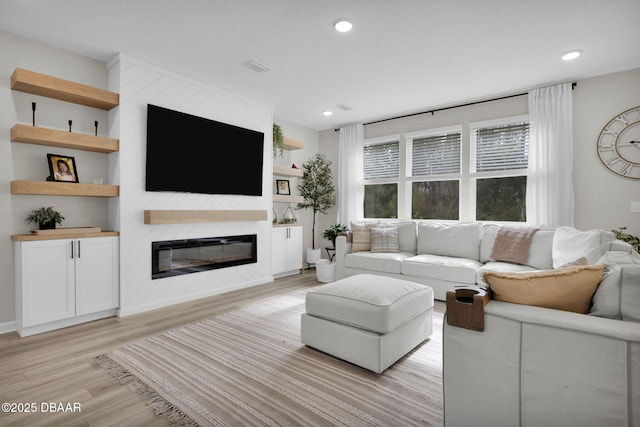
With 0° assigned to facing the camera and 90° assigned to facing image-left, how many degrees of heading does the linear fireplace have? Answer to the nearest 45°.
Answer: approximately 315°

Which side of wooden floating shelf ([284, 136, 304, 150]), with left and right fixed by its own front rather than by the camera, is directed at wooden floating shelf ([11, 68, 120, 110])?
right

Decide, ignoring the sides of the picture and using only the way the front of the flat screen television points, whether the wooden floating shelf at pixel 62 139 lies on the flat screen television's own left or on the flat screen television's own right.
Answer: on the flat screen television's own right

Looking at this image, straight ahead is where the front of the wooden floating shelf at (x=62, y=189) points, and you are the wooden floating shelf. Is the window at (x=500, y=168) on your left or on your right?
on your left

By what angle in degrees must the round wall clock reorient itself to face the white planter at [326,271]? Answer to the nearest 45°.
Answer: approximately 45° to its right

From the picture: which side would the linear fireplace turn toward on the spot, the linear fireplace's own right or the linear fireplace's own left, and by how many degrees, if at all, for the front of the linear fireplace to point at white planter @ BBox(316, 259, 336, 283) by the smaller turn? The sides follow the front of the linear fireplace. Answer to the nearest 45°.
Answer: approximately 45° to the linear fireplace's own left
